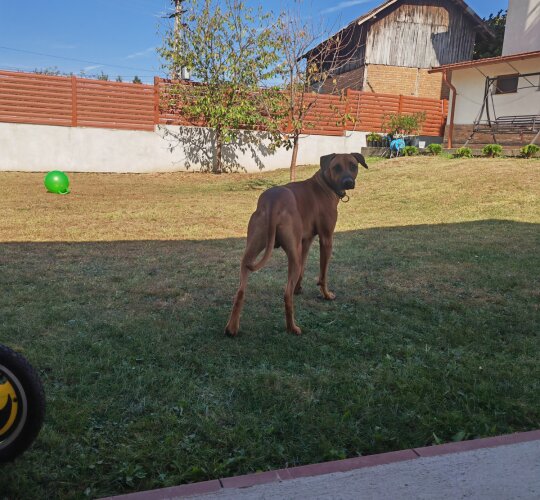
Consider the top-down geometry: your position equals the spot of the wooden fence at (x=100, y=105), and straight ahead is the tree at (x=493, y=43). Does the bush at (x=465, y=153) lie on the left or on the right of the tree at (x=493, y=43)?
right

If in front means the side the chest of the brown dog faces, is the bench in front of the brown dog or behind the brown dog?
in front

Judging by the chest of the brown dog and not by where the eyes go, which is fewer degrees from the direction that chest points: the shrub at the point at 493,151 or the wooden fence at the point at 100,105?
the shrub

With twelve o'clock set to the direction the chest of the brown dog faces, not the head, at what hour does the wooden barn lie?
The wooden barn is roughly at 11 o'clock from the brown dog.

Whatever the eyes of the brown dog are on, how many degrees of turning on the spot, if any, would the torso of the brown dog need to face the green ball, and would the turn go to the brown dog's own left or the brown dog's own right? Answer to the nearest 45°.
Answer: approximately 90° to the brown dog's own left

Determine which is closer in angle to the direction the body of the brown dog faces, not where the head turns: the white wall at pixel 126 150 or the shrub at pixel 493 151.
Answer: the shrub

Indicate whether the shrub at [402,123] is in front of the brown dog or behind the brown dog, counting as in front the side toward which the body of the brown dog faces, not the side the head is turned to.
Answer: in front

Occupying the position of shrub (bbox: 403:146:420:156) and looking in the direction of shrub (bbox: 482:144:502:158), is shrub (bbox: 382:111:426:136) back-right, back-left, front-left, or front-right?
back-left

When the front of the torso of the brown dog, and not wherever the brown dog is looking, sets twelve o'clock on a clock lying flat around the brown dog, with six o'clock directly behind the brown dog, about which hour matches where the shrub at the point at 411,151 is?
The shrub is roughly at 11 o'clock from the brown dog.

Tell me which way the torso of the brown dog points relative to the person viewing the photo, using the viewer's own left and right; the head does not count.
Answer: facing away from the viewer and to the right of the viewer
